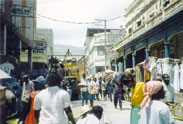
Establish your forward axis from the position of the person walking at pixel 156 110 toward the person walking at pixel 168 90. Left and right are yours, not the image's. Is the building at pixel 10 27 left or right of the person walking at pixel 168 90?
left

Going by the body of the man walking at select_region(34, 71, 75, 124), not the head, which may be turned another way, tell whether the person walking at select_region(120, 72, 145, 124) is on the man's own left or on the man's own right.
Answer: on the man's own right

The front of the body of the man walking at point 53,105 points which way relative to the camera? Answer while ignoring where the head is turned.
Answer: away from the camera

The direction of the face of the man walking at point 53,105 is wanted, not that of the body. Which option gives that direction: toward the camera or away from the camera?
away from the camera

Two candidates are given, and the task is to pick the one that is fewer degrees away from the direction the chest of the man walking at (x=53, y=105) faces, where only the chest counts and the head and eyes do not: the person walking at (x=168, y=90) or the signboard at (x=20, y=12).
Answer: the signboard

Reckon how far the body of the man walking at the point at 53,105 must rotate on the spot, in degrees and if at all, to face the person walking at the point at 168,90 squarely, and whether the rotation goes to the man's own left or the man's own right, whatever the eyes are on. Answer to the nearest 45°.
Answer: approximately 45° to the man's own right

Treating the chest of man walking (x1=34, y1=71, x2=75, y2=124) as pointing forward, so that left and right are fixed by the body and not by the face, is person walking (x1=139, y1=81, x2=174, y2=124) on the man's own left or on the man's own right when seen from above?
on the man's own right

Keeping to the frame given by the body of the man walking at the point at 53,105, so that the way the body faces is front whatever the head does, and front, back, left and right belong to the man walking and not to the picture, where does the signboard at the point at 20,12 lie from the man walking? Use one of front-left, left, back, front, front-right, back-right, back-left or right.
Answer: front
